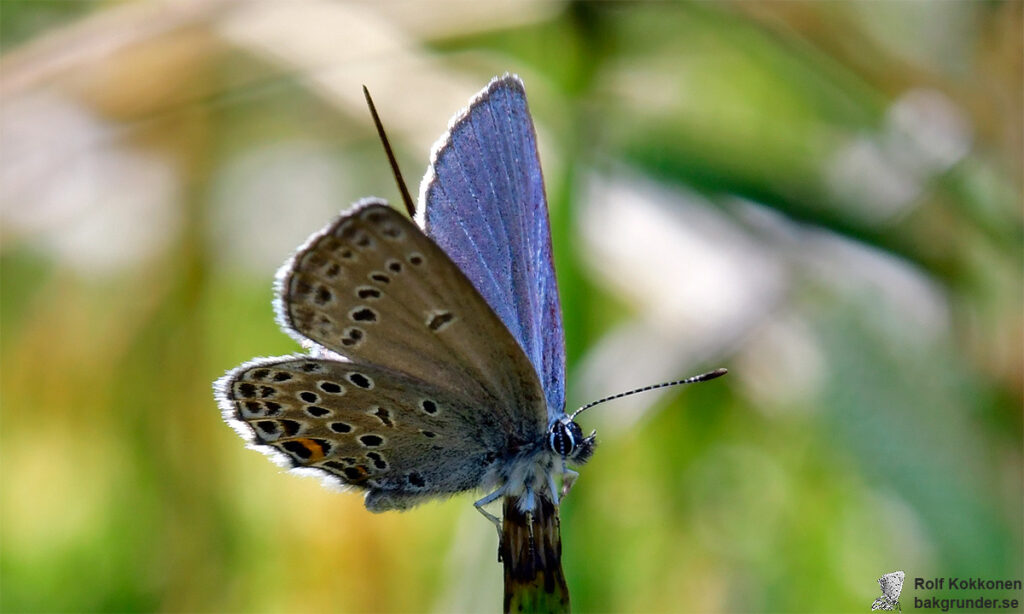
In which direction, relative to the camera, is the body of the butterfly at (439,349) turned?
to the viewer's right
